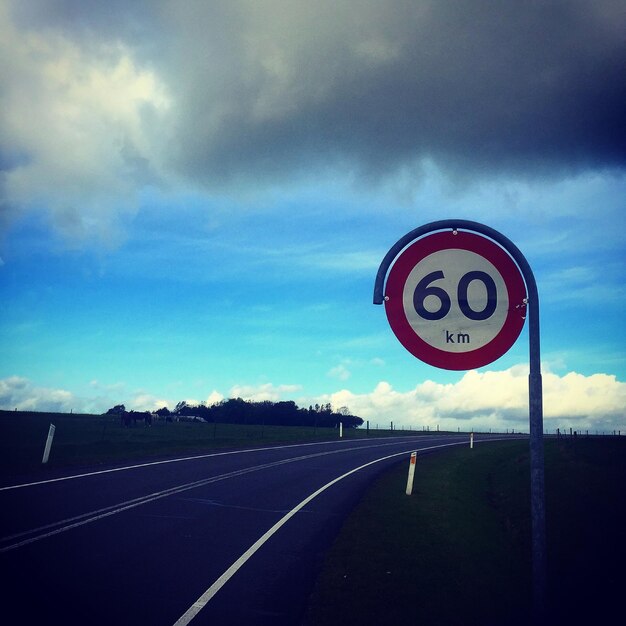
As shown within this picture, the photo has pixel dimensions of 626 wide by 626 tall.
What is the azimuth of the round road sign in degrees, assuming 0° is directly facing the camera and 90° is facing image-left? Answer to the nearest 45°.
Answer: approximately 0°
